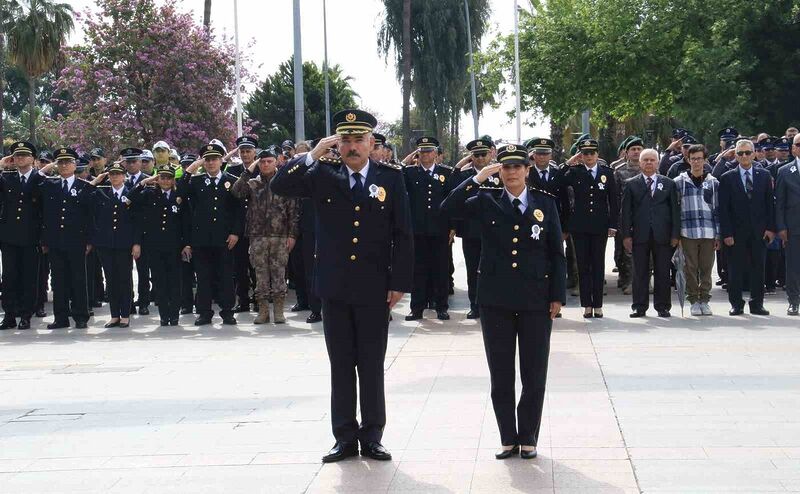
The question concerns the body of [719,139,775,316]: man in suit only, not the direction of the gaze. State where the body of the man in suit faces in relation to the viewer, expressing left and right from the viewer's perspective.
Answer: facing the viewer

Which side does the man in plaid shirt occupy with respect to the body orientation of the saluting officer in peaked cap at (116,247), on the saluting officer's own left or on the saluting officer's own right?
on the saluting officer's own left

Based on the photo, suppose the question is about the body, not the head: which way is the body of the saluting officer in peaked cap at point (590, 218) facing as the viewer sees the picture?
toward the camera

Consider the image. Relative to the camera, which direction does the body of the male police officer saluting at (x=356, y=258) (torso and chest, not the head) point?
toward the camera

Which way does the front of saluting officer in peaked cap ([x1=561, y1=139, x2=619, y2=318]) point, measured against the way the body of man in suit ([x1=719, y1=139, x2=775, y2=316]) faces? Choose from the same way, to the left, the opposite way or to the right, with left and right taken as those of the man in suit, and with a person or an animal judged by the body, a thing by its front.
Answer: the same way

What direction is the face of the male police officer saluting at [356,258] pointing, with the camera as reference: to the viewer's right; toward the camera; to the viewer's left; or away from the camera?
toward the camera

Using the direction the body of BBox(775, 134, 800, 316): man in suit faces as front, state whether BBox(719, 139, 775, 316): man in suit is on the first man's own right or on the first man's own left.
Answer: on the first man's own right

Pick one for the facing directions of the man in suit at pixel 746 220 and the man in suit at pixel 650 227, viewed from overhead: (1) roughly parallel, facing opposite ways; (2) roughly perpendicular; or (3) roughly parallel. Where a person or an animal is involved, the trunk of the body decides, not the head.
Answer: roughly parallel

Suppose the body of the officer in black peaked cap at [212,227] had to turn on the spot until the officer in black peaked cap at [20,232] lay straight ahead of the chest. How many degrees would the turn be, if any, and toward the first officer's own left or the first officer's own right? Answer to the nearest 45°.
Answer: approximately 90° to the first officer's own right

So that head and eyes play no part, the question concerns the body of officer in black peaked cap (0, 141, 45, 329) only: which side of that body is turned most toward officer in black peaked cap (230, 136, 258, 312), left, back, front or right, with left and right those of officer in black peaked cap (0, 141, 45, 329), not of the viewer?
left

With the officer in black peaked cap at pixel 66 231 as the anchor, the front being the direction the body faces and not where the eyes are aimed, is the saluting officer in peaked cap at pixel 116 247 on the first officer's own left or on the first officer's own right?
on the first officer's own left

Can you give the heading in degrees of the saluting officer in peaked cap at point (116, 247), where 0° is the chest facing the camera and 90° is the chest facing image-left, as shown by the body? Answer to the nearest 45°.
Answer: approximately 0°

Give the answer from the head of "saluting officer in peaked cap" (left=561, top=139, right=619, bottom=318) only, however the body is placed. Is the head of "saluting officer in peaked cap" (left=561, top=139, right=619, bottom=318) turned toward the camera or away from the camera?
toward the camera
